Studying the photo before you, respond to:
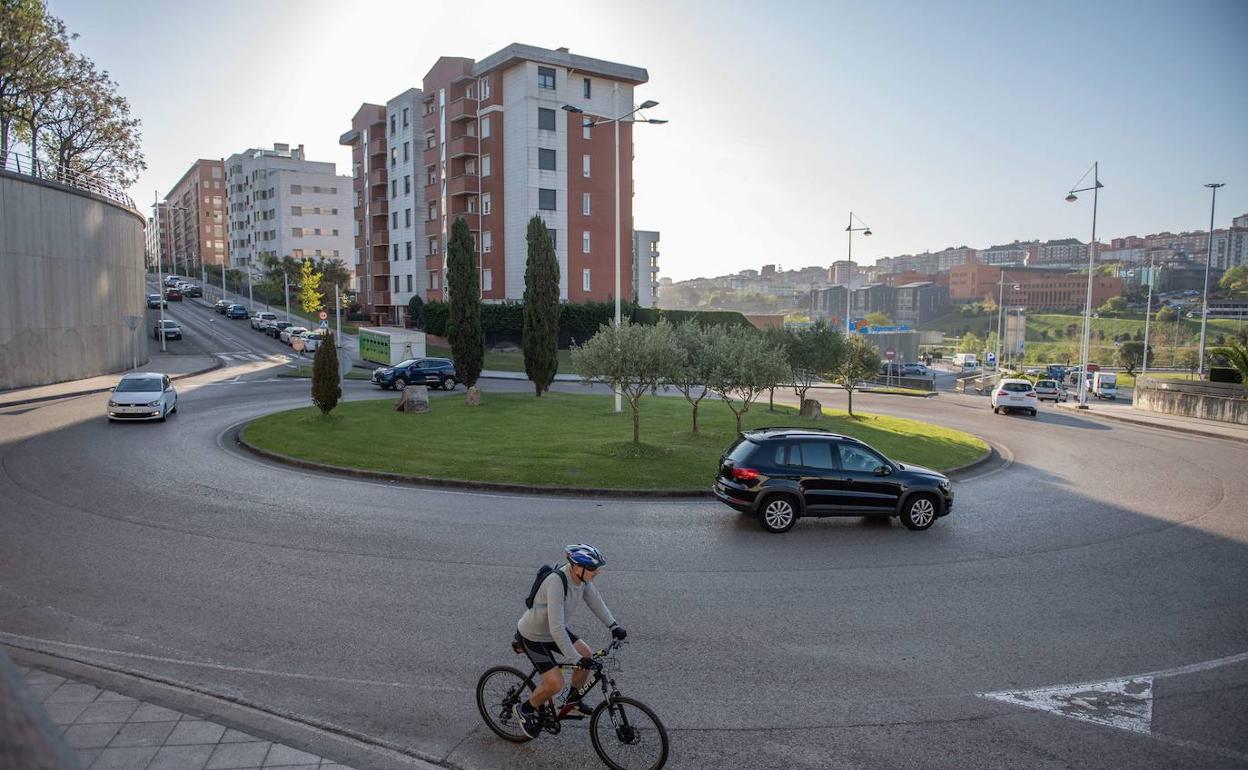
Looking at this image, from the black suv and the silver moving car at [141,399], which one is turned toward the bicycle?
the silver moving car

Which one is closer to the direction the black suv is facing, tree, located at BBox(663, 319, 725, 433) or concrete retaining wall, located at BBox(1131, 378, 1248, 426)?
the concrete retaining wall

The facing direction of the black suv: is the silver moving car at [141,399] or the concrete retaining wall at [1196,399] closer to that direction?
the concrete retaining wall

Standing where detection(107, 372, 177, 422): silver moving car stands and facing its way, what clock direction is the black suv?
The black suv is roughly at 11 o'clock from the silver moving car.

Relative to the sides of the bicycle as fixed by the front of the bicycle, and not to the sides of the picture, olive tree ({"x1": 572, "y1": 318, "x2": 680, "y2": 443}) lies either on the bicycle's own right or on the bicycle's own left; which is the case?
on the bicycle's own left

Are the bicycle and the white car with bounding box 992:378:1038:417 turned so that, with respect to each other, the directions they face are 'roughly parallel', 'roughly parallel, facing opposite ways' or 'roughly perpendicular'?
roughly perpendicular

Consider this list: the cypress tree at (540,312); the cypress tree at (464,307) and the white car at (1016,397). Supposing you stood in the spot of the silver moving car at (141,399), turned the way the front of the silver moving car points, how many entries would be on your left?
3

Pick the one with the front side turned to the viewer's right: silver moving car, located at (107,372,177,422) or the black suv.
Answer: the black suv

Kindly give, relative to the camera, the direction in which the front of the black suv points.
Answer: facing to the right of the viewer

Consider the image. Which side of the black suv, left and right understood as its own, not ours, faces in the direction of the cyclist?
right

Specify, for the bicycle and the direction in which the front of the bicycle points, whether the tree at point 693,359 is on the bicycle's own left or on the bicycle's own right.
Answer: on the bicycle's own left

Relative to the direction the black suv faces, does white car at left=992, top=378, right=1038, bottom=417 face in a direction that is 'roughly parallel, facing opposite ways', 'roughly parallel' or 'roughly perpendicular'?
roughly perpendicular
